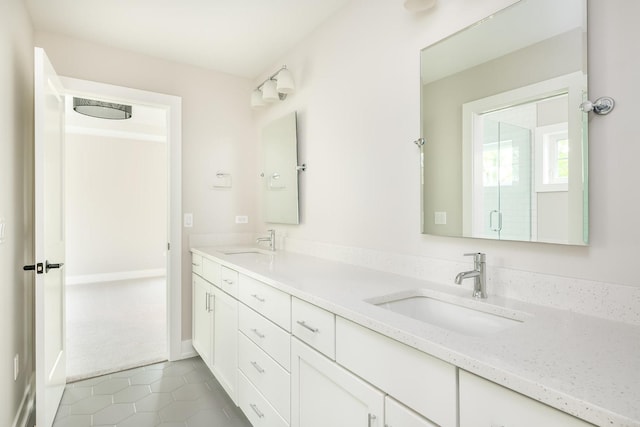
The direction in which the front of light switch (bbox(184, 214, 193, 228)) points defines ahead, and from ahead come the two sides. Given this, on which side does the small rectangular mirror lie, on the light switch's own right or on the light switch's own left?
on the light switch's own left

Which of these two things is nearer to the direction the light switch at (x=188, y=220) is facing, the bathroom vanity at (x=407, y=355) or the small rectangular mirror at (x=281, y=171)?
the bathroom vanity

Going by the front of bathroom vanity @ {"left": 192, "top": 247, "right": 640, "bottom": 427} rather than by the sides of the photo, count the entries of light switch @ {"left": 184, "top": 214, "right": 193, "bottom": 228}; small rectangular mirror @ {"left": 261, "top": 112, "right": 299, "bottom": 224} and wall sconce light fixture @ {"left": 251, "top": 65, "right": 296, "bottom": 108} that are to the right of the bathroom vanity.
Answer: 3

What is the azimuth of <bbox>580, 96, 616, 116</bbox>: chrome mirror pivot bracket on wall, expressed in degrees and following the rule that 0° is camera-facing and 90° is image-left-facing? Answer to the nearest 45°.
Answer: approximately 45°

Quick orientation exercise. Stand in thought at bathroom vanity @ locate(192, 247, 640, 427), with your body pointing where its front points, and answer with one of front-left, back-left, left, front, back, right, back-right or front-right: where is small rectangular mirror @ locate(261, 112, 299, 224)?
right

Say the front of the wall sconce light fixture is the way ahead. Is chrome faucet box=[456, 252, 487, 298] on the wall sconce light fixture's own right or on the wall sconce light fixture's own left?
on the wall sconce light fixture's own left

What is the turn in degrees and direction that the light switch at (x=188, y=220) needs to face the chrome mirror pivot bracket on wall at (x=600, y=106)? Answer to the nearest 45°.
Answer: approximately 45° to its left

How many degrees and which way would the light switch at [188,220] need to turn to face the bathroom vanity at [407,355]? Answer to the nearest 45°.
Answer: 0° — it already faces it

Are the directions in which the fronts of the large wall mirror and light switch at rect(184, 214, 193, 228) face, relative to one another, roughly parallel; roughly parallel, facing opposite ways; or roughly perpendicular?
roughly perpendicular
